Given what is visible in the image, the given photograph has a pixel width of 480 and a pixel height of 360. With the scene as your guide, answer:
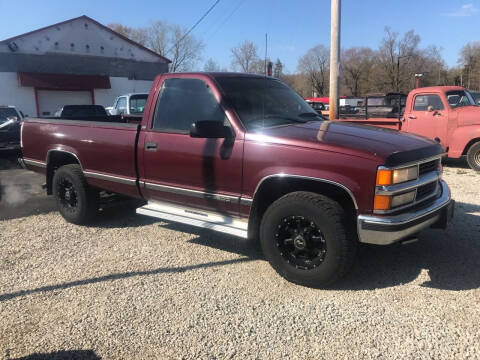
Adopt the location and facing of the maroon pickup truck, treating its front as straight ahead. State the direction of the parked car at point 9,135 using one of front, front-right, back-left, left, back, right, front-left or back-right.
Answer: back

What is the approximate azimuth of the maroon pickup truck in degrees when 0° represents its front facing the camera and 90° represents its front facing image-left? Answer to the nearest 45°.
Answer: approximately 315°

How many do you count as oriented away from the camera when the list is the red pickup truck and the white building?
0

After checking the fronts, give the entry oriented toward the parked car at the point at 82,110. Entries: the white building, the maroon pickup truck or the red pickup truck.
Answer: the white building

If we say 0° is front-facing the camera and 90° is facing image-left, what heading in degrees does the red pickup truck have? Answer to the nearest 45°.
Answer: approximately 315°

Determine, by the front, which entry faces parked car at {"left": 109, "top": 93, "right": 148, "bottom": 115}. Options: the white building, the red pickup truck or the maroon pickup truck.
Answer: the white building

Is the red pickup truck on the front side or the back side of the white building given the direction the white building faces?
on the front side

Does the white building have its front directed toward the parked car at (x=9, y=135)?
yes

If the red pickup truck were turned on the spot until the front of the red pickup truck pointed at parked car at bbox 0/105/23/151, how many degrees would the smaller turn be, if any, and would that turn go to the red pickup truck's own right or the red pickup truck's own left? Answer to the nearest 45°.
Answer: approximately 135° to the red pickup truck's own right

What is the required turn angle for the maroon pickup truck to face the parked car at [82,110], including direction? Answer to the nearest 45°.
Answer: approximately 180°

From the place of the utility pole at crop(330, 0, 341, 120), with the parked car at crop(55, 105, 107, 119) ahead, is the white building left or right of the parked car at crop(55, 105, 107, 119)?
right
